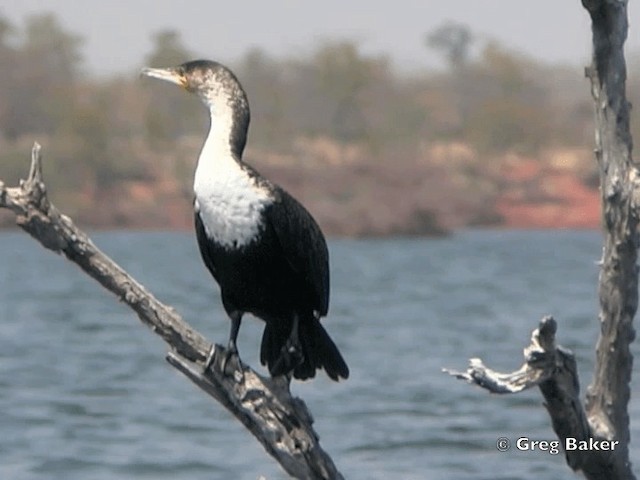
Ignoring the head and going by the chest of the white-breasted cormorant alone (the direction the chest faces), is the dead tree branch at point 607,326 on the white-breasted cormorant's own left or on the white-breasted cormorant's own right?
on the white-breasted cormorant's own left

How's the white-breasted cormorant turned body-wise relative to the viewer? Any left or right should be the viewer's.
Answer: facing the viewer and to the left of the viewer
